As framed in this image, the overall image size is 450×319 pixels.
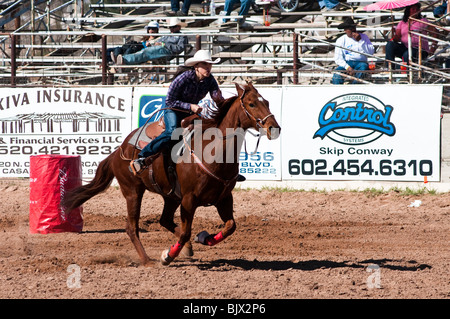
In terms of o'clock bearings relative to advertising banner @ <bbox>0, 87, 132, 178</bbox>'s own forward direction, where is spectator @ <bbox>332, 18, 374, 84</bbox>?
The spectator is roughly at 9 o'clock from the advertising banner.

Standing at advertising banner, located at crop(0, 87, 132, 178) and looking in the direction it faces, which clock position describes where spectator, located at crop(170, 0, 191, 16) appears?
The spectator is roughly at 7 o'clock from the advertising banner.

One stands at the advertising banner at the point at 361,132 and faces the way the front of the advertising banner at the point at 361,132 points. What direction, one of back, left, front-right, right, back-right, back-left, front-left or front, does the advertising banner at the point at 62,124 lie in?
right

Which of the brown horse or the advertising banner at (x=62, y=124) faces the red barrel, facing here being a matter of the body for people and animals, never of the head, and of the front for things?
the advertising banner

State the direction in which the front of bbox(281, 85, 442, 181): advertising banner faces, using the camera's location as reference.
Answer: facing the viewer

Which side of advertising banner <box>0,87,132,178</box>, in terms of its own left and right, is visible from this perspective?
front

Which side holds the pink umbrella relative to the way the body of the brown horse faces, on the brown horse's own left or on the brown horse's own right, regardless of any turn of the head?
on the brown horse's own left

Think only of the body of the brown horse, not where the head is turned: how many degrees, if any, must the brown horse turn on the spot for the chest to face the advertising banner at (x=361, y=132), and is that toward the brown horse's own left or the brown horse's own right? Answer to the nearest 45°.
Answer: approximately 90° to the brown horse's own left

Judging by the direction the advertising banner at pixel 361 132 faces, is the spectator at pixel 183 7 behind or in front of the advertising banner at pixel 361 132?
behind

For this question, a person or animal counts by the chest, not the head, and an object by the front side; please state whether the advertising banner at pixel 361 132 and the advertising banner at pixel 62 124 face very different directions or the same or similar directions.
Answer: same or similar directions

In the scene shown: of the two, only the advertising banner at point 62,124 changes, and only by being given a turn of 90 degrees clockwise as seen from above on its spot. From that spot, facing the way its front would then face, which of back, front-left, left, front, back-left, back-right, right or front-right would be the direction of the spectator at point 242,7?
back-right

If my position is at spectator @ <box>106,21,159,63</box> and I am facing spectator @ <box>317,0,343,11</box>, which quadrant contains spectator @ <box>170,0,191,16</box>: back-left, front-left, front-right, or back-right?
front-left

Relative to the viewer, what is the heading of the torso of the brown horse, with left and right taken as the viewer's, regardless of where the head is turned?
facing the viewer and to the right of the viewer

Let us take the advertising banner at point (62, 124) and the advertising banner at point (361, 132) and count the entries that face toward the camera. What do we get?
2

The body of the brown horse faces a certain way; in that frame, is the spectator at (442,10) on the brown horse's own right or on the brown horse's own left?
on the brown horse's own left
